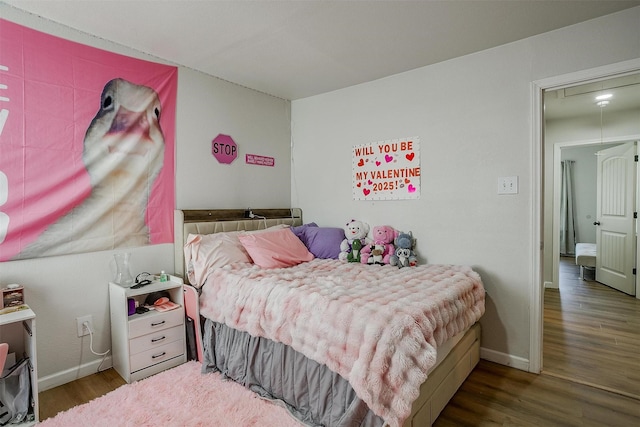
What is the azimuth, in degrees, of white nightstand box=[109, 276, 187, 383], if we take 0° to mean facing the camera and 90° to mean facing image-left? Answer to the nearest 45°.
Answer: approximately 315°

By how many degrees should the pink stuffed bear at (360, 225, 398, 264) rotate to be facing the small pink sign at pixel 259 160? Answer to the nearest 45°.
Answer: approximately 45° to its right

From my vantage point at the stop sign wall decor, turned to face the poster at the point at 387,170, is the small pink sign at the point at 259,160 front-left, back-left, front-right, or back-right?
front-left

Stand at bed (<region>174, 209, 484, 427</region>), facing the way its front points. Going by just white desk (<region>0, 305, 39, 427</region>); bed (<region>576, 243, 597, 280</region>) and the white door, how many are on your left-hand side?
2

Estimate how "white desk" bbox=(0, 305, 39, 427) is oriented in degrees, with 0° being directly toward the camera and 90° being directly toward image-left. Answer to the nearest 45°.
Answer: approximately 315°

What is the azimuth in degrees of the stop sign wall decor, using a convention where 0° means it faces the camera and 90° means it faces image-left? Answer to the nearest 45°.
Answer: approximately 315°

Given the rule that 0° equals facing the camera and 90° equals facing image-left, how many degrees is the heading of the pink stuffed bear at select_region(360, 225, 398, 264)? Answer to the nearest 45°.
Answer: approximately 45°

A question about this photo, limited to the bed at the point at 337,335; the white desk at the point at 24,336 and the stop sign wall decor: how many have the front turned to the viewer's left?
0

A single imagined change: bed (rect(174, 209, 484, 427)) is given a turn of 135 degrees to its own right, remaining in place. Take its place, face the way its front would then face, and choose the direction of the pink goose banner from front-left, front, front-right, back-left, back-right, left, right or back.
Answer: front

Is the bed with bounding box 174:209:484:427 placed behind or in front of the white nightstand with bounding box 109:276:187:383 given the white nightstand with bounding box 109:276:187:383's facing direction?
in front

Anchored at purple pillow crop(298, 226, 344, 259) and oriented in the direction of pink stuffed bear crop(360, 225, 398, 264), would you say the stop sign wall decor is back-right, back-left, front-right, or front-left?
back-right

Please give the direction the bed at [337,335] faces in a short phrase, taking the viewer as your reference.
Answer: facing the viewer and to the right of the viewer

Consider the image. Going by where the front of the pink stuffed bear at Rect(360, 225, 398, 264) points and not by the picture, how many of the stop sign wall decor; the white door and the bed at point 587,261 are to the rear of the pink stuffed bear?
2
